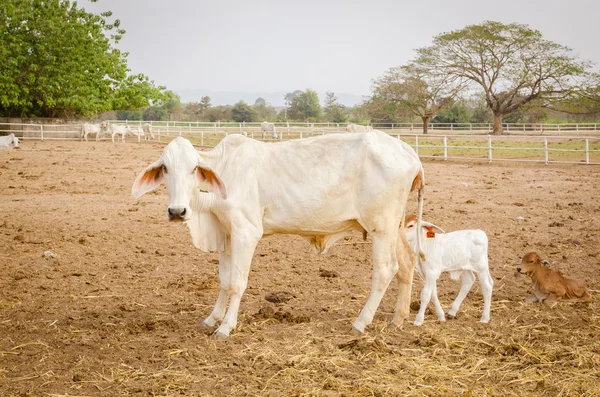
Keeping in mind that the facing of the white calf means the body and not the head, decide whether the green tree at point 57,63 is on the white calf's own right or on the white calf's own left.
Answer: on the white calf's own right

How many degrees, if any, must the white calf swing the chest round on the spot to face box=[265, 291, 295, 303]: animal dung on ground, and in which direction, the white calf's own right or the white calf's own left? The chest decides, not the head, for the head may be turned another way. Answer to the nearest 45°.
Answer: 0° — it already faces it

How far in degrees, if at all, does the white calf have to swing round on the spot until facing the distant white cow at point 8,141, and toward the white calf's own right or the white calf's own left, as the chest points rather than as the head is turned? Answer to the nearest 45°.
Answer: approximately 45° to the white calf's own right

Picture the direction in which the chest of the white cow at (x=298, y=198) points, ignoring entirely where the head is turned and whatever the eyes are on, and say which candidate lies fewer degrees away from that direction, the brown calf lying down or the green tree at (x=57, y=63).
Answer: the green tree

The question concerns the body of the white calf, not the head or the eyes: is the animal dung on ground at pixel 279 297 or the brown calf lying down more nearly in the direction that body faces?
the animal dung on ground

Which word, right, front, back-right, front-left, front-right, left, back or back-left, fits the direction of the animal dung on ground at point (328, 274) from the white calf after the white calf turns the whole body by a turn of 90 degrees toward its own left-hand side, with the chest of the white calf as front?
back-right

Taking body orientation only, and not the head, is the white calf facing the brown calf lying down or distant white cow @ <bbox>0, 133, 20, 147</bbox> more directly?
the distant white cow

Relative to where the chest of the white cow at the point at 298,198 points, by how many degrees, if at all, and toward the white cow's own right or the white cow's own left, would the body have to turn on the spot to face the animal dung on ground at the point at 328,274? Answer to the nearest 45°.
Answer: approximately 90° to the white cow's own right

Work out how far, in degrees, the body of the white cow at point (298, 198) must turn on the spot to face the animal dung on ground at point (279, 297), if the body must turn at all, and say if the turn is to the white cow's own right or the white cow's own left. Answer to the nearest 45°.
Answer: approximately 90° to the white cow's own right

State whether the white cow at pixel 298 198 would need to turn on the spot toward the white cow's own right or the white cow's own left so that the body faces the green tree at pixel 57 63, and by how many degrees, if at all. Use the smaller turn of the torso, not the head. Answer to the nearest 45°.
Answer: approximately 90° to the white cow's own right

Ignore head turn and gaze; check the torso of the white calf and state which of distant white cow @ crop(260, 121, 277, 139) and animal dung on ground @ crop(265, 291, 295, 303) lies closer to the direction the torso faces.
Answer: the animal dung on ground

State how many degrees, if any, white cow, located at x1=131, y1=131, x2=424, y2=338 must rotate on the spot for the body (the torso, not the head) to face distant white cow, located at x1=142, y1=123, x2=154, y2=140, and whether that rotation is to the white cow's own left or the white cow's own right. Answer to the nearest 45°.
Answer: approximately 90° to the white cow's own right

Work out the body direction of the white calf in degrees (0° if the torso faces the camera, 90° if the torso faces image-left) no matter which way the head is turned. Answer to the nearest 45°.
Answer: approximately 90°

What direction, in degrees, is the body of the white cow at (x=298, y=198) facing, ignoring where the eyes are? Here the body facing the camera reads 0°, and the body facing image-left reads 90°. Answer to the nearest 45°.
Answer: approximately 90°
